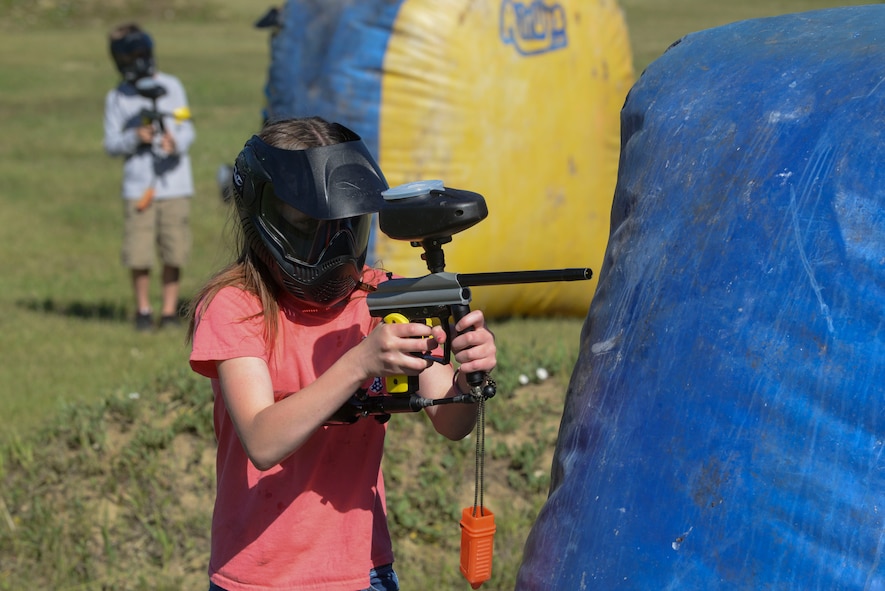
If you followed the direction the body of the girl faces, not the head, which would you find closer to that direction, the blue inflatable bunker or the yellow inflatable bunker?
the blue inflatable bunker

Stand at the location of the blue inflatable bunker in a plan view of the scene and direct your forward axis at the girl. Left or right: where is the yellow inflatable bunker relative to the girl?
right

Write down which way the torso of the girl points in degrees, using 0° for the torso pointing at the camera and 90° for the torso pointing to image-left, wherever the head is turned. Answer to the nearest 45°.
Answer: approximately 315°

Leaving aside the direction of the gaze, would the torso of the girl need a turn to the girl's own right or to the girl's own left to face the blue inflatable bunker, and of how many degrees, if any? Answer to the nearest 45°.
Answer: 0° — they already face it

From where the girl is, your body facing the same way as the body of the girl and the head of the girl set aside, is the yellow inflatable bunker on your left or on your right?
on your left
